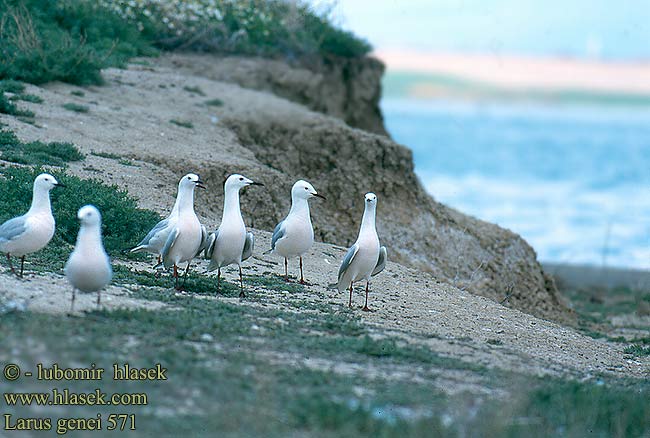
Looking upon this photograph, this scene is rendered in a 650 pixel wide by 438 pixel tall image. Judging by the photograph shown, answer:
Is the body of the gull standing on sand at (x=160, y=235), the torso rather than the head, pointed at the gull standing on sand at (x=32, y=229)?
no

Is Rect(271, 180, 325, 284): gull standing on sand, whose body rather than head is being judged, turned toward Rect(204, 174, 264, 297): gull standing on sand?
no

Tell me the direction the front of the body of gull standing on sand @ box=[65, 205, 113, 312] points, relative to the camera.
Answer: toward the camera

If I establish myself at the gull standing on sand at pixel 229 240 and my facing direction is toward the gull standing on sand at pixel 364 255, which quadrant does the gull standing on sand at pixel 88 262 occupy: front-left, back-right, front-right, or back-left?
back-right

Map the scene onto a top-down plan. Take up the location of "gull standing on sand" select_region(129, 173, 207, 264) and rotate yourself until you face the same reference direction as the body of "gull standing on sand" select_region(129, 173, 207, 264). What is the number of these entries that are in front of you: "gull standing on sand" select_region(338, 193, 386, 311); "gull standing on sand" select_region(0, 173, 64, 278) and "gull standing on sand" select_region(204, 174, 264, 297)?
2

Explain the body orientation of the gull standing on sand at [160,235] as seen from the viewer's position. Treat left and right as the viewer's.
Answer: facing to the right of the viewer

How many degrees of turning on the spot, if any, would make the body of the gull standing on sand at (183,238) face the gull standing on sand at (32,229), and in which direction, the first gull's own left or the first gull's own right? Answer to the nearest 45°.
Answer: approximately 135° to the first gull's own right

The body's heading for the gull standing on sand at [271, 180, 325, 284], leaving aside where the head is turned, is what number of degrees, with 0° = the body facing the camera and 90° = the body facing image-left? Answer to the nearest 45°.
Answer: approximately 315°

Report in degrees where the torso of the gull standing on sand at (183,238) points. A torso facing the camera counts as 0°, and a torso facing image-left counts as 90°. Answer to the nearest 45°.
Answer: approximately 315°

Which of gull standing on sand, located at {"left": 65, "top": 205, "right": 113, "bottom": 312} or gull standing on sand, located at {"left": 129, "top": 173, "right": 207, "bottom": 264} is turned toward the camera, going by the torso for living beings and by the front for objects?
gull standing on sand, located at {"left": 65, "top": 205, "right": 113, "bottom": 312}
